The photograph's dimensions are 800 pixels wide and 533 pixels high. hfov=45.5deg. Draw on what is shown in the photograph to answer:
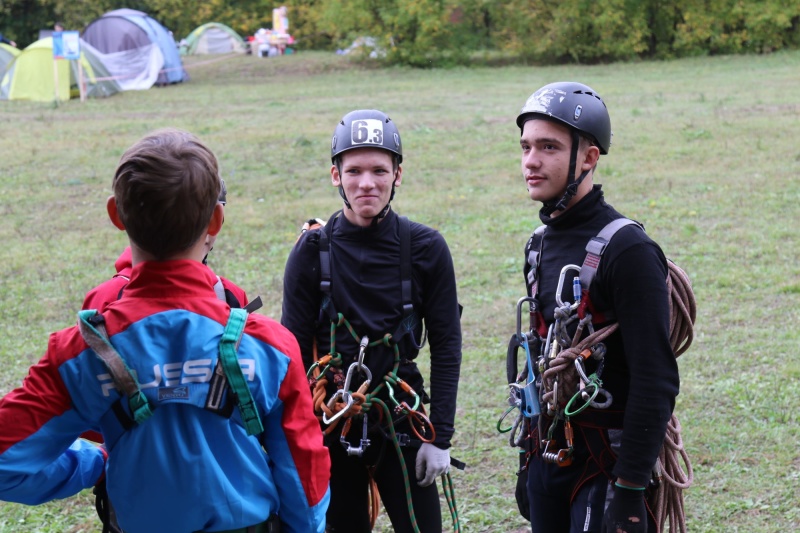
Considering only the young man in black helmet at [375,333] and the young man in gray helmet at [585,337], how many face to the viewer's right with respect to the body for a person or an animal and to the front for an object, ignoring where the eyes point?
0

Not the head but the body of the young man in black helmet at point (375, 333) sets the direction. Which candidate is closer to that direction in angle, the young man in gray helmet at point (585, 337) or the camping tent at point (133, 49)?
the young man in gray helmet

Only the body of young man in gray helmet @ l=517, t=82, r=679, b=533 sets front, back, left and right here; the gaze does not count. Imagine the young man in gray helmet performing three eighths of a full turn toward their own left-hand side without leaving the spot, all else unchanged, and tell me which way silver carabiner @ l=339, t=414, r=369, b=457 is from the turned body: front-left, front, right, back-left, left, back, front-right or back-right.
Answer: back

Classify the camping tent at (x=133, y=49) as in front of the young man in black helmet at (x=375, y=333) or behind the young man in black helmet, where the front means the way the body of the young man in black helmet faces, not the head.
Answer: behind

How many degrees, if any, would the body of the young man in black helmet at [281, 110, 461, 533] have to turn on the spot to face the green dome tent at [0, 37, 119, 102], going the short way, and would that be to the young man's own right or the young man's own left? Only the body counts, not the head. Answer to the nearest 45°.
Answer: approximately 180°

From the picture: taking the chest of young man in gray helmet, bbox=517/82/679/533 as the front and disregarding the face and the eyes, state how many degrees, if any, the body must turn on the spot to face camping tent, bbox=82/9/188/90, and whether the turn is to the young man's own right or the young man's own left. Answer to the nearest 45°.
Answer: approximately 90° to the young man's own right

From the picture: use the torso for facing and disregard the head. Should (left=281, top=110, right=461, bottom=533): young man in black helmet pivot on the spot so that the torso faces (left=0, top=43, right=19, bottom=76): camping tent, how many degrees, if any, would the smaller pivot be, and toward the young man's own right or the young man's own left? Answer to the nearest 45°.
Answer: approximately 135° to the young man's own right

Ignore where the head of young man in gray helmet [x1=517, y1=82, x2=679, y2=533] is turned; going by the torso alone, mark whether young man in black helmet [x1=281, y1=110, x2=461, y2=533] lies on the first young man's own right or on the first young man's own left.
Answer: on the first young man's own right

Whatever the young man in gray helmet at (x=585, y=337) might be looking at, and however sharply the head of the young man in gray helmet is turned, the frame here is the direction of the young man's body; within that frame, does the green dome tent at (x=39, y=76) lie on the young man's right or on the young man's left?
on the young man's right

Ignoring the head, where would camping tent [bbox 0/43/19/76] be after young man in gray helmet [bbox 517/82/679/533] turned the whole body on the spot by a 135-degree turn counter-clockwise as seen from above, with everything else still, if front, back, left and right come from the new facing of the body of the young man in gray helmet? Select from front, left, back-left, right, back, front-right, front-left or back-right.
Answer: back-left

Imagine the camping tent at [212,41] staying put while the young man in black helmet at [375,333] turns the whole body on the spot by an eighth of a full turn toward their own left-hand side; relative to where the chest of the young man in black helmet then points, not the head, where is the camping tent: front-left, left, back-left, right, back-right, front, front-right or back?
back-left

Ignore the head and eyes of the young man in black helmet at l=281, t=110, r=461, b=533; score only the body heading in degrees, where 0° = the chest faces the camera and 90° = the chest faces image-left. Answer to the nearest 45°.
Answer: approximately 0°
